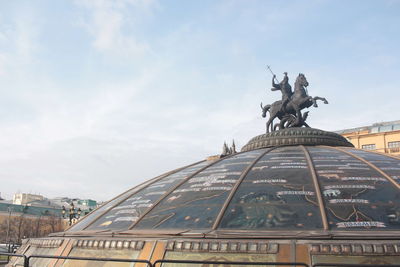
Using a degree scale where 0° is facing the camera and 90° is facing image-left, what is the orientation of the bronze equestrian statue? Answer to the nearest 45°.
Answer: approximately 270°
